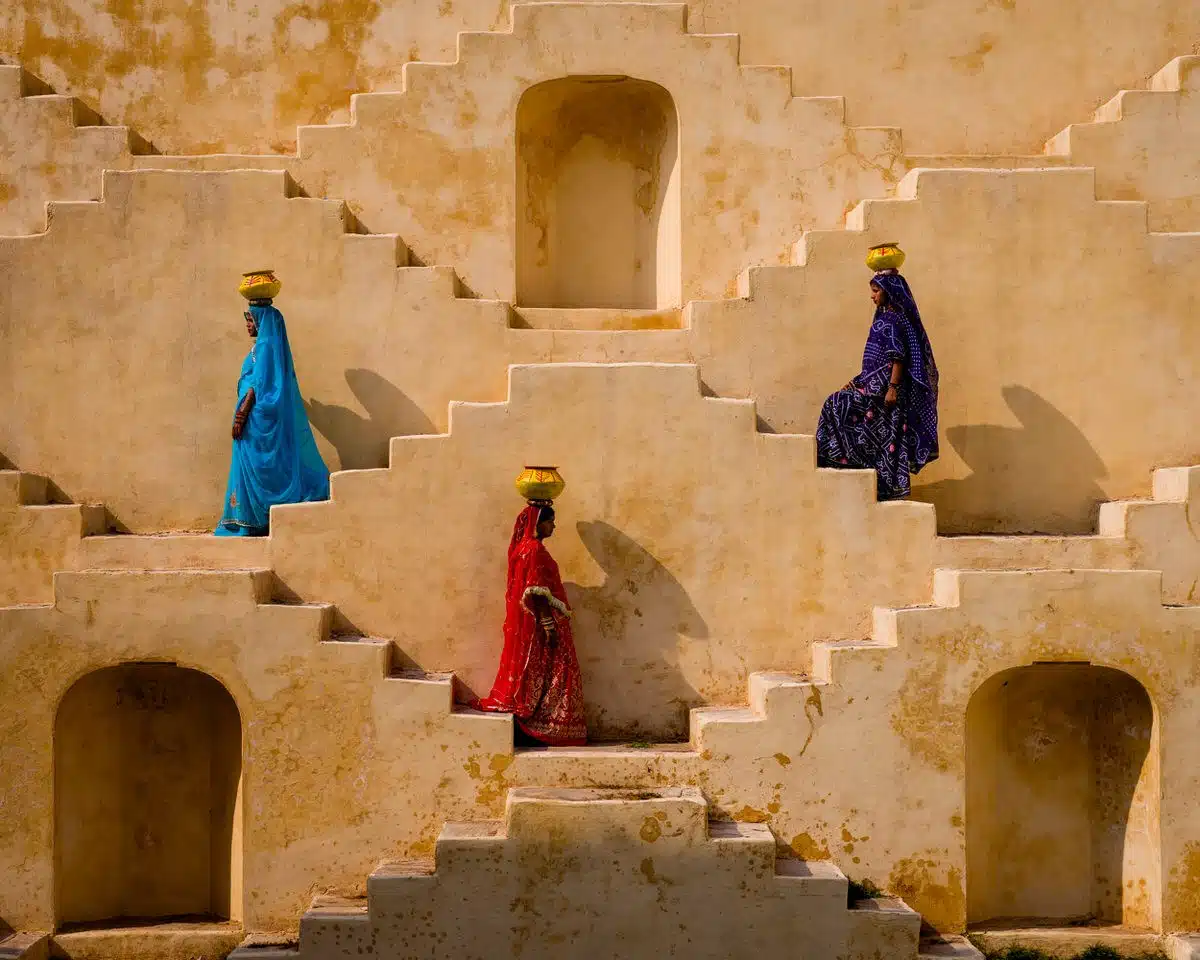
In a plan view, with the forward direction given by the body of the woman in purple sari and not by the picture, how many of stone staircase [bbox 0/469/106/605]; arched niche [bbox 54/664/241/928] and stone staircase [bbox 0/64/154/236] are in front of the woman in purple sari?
3

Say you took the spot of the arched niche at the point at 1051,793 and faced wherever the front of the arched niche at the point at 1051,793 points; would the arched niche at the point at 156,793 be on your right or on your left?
on your right

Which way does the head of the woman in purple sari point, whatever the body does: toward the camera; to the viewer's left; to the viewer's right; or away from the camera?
to the viewer's left

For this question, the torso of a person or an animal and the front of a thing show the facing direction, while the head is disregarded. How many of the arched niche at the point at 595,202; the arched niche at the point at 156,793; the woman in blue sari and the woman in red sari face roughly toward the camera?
2

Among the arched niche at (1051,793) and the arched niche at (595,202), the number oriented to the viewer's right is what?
0

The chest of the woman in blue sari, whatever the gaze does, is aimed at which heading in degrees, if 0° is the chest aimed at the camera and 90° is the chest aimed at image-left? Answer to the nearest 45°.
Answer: approximately 90°

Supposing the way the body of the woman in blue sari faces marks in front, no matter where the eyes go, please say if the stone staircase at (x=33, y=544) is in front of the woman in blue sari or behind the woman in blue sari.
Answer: in front

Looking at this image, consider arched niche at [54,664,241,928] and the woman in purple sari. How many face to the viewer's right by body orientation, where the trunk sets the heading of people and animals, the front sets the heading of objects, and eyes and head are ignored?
0

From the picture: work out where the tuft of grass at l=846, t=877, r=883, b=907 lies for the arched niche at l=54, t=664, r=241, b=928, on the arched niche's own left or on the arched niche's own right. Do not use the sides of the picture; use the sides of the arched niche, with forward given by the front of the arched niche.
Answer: on the arched niche's own left
